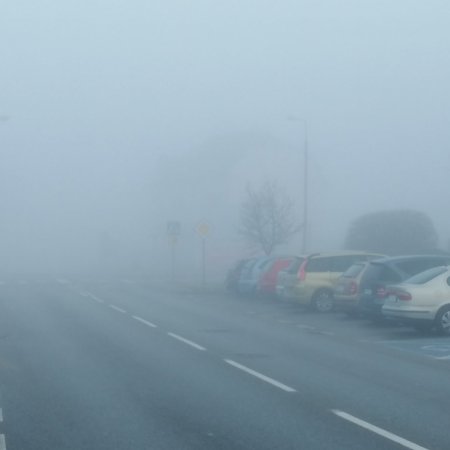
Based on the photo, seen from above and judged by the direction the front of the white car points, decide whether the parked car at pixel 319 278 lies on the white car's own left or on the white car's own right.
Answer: on the white car's own left

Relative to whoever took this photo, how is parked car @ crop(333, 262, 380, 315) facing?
facing away from the viewer and to the right of the viewer

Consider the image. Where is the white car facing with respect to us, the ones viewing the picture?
facing away from the viewer and to the right of the viewer

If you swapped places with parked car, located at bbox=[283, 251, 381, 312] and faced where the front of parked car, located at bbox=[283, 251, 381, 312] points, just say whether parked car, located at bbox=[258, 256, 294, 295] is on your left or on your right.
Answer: on your left

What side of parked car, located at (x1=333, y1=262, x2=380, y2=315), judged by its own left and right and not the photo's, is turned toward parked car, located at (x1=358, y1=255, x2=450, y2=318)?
right

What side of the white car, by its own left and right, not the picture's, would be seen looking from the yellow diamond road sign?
left

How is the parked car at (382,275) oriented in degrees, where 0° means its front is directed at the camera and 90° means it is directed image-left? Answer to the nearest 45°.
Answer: approximately 225°

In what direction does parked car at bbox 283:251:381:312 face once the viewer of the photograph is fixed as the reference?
facing away from the viewer and to the right of the viewer
